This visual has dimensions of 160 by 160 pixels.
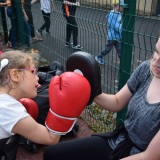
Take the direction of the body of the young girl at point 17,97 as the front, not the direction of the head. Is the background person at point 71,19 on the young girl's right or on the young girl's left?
on the young girl's left

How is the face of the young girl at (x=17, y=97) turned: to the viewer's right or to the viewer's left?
to the viewer's right

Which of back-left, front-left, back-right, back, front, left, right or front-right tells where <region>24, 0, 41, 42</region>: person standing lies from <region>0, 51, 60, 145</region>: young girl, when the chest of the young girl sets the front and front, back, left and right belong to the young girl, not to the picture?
left

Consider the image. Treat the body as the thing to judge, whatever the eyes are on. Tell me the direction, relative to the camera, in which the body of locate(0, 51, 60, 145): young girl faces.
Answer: to the viewer's right

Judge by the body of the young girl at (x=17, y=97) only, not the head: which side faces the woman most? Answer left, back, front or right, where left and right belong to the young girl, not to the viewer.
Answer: front

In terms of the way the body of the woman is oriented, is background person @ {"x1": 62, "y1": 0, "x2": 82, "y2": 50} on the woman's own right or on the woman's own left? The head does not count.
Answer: on the woman's own right
